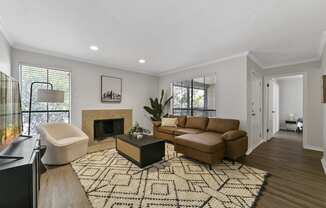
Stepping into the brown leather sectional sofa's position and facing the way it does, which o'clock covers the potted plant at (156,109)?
The potted plant is roughly at 3 o'clock from the brown leather sectional sofa.

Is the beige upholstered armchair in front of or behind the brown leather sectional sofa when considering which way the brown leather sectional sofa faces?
in front

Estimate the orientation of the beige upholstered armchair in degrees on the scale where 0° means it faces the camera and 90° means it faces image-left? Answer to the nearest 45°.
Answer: approximately 315°

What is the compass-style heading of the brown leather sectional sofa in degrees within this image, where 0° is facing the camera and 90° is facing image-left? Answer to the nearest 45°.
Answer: approximately 45°

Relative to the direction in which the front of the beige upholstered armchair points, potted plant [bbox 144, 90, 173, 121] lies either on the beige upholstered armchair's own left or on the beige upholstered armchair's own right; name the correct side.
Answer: on the beige upholstered armchair's own left

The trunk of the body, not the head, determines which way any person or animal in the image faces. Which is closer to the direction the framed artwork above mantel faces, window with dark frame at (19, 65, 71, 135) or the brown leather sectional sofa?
the brown leather sectional sofa

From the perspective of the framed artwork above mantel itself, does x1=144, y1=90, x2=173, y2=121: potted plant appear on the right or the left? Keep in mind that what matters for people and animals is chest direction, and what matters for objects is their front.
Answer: on its left

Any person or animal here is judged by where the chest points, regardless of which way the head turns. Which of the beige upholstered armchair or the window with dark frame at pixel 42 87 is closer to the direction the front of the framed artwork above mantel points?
the beige upholstered armchair

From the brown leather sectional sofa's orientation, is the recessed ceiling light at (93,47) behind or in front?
in front

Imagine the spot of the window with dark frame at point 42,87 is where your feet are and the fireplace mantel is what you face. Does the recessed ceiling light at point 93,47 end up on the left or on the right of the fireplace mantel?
right

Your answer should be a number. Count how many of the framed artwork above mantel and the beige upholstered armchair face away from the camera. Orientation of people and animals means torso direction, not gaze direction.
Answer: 0

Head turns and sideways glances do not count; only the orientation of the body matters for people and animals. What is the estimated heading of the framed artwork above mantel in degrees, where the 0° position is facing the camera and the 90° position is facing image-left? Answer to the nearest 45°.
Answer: approximately 315°

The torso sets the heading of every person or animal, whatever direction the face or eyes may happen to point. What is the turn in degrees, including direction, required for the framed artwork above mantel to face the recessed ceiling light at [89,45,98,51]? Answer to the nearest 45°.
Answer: approximately 45° to its right

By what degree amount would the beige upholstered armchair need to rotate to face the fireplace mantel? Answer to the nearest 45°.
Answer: approximately 90° to its left
